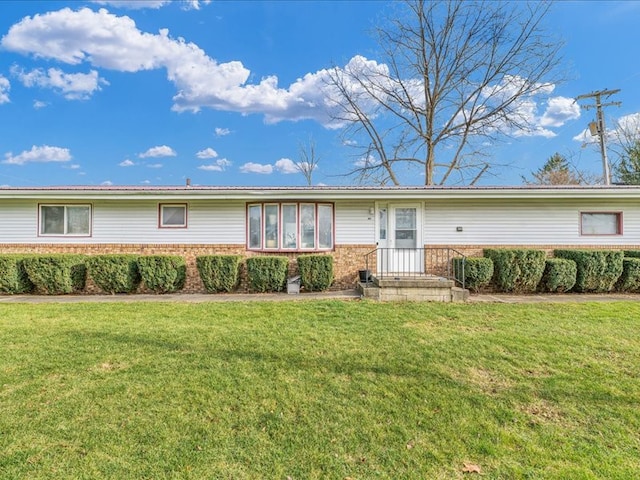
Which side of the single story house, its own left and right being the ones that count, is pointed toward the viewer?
front

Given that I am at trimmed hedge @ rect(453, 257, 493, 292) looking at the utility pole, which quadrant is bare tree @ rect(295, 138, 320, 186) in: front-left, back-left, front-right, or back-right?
front-left

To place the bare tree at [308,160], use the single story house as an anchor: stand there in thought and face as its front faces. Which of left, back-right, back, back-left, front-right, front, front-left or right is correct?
back

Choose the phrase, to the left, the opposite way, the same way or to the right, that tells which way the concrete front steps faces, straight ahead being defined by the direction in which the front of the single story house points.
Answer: the same way

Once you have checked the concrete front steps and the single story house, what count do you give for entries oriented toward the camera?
2

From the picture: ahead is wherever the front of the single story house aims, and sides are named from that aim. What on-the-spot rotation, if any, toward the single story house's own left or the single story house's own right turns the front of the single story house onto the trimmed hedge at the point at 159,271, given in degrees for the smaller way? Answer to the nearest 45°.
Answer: approximately 90° to the single story house's own right

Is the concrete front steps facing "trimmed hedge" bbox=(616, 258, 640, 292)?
no

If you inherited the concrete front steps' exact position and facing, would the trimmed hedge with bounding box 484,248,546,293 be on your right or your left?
on your left

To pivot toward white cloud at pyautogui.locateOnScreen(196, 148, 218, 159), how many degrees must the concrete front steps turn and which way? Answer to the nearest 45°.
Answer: approximately 135° to its right

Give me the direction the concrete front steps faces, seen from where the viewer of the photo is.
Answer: facing the viewer

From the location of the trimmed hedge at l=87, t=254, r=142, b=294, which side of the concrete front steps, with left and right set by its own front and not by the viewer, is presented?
right

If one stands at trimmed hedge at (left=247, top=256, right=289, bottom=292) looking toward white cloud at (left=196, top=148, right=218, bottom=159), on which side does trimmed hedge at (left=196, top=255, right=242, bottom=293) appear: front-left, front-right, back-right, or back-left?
front-left

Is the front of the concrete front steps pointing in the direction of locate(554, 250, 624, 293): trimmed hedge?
no

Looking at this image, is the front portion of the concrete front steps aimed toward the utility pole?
no

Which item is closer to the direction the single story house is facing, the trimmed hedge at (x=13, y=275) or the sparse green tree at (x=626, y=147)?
the trimmed hedge

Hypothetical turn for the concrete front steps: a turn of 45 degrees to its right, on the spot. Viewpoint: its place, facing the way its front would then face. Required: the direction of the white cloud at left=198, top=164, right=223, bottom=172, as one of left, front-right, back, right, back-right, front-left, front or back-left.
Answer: right
